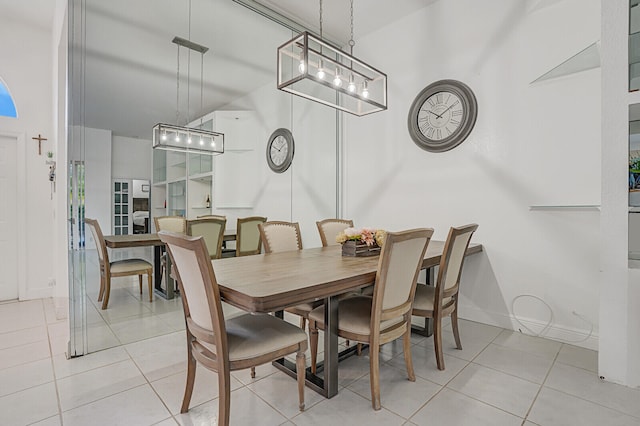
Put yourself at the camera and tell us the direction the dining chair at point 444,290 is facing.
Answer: facing away from the viewer and to the left of the viewer

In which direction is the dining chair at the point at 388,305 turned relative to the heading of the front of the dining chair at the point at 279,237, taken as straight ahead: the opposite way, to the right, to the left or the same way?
the opposite way

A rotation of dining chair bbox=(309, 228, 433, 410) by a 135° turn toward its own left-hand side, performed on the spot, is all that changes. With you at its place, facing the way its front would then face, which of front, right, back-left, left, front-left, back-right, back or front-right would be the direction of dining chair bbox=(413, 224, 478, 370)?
back-left

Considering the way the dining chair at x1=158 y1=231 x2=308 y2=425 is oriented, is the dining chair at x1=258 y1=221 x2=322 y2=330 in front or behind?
in front

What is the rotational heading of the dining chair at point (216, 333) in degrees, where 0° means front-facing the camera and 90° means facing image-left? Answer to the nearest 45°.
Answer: approximately 225°
